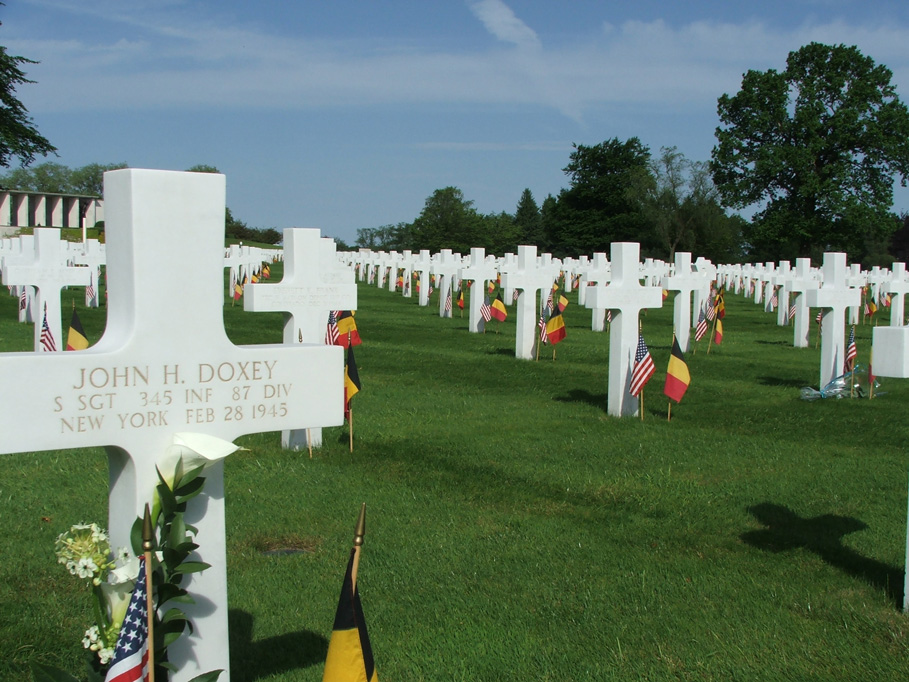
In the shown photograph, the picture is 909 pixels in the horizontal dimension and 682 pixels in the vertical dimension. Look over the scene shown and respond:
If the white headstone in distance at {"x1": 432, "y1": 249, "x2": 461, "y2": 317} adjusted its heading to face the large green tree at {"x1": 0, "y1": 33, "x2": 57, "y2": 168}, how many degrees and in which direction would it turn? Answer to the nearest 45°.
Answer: approximately 135° to its right

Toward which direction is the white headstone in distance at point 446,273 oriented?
toward the camera

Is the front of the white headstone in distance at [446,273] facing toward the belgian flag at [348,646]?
yes

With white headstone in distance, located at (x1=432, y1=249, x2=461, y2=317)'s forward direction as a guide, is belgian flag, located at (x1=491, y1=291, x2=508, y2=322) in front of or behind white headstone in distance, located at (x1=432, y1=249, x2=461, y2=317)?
in front

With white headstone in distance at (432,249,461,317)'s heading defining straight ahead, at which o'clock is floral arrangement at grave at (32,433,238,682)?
The floral arrangement at grave is roughly at 12 o'clock from the white headstone in distance.

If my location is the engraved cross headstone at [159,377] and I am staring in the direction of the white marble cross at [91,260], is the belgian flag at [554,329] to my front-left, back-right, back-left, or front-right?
front-right

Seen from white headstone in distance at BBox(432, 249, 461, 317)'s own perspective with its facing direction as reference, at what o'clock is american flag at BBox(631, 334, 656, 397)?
The american flag is roughly at 12 o'clock from the white headstone in distance.

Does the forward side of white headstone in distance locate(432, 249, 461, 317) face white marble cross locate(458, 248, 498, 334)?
yes

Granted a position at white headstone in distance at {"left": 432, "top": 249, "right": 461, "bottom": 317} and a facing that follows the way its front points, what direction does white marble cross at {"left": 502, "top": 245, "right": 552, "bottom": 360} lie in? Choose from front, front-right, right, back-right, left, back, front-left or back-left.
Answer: front

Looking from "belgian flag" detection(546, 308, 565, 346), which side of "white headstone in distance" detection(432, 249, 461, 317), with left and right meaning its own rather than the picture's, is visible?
front

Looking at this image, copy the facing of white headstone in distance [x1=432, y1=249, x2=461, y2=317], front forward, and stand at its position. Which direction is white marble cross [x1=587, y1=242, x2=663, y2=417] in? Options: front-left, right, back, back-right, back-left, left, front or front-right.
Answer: front

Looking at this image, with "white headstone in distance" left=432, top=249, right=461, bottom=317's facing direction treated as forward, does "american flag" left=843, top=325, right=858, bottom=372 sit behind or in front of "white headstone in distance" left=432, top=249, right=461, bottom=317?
in front

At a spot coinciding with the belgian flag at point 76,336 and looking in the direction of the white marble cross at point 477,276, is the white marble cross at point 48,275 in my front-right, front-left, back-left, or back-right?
front-left

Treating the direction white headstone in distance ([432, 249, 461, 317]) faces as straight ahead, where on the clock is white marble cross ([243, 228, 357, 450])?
The white marble cross is roughly at 12 o'clock from the white headstone in distance.

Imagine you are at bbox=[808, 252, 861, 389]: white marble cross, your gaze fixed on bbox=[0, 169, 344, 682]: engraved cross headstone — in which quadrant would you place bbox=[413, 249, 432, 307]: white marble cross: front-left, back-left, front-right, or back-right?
back-right

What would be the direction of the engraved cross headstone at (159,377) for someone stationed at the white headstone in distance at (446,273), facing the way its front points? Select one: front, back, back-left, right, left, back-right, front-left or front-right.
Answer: front

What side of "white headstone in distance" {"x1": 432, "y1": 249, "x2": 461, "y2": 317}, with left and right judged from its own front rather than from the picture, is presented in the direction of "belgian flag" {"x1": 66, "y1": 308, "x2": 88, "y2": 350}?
front
